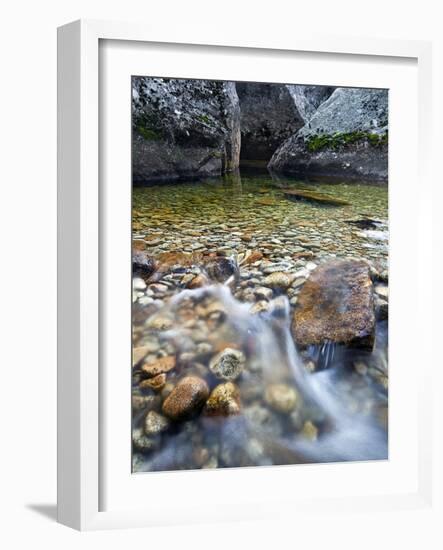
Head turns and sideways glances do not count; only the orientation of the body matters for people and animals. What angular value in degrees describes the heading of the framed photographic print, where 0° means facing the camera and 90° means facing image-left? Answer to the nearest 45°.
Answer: approximately 315°
